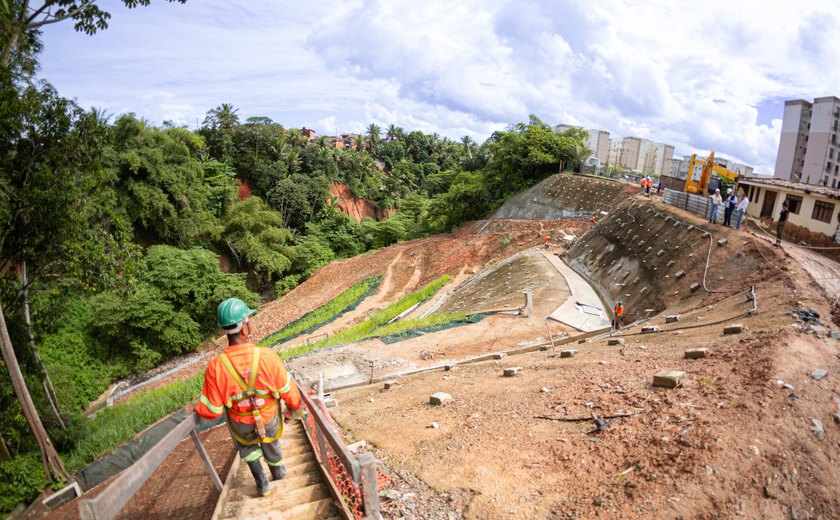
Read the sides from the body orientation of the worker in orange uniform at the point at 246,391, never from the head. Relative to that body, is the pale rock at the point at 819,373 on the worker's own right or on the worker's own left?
on the worker's own right

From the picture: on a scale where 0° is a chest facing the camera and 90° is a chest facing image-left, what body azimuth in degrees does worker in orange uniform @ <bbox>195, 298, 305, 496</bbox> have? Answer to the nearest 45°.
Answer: approximately 180°

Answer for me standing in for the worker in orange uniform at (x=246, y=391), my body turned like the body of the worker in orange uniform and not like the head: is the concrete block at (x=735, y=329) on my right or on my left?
on my right

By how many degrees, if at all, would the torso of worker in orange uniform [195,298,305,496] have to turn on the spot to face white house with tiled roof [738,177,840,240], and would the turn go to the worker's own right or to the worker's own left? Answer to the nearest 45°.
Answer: approximately 45° to the worker's own right

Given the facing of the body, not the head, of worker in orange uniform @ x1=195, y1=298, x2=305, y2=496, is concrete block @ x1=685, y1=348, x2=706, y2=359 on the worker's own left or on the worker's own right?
on the worker's own right

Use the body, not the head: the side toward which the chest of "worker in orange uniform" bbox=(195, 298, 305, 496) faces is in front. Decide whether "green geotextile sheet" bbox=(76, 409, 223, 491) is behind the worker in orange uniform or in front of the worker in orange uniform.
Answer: in front
